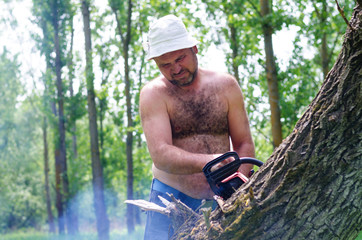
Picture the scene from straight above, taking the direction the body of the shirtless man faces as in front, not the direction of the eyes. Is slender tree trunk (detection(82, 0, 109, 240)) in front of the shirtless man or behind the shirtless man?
behind

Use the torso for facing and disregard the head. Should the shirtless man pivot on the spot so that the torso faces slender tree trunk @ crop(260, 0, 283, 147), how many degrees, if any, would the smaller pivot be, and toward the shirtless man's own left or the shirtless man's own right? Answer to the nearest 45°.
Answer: approximately 135° to the shirtless man's own left

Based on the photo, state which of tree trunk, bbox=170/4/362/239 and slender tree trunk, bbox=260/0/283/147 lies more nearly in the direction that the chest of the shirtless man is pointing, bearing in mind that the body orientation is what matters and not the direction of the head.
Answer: the tree trunk

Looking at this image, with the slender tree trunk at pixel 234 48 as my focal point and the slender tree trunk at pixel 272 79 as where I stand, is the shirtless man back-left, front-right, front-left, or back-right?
back-left

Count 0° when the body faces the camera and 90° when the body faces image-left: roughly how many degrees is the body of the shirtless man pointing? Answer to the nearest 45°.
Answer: approximately 315°

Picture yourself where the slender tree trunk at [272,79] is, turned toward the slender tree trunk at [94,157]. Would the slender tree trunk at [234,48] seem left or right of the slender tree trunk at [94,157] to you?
right

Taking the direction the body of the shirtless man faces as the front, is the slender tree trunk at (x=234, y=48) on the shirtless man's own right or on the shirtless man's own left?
on the shirtless man's own left

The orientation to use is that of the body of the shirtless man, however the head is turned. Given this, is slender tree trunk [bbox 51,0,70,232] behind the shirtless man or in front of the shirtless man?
behind
